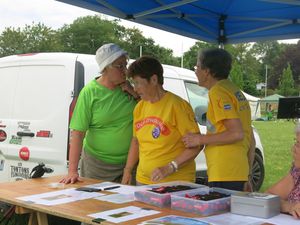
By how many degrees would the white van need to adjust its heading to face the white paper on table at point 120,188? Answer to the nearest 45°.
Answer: approximately 90° to its right

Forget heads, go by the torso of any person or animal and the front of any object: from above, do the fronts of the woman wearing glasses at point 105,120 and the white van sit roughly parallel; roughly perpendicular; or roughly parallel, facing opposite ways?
roughly perpendicular

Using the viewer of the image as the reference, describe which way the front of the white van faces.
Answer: facing away from the viewer and to the right of the viewer

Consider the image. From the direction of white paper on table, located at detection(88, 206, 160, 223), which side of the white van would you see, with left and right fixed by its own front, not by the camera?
right

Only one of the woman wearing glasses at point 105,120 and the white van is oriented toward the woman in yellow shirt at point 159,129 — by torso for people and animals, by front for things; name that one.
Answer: the woman wearing glasses

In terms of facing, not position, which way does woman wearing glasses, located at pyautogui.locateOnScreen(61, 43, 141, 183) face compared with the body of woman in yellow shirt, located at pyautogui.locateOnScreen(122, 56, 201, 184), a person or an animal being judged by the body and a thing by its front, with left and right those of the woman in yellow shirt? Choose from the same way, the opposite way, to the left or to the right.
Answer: to the left

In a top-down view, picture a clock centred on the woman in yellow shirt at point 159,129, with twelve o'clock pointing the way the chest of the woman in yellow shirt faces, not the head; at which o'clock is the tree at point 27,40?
The tree is roughly at 4 o'clock from the woman in yellow shirt.

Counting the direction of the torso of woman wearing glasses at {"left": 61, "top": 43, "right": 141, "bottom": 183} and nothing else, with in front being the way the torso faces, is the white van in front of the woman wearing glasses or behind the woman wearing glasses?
behind

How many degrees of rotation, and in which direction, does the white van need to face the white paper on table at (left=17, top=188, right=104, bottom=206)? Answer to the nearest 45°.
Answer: approximately 135° to its right

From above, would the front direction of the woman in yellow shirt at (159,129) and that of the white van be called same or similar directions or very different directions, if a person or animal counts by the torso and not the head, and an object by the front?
very different directions
